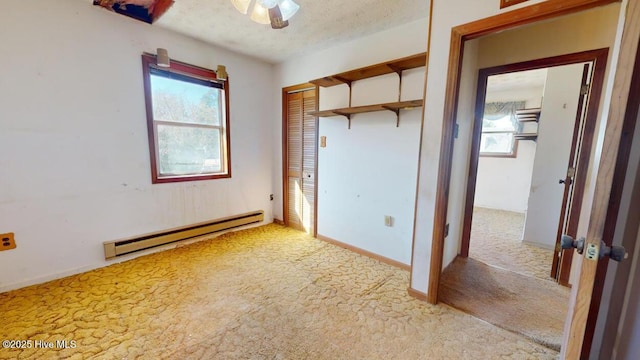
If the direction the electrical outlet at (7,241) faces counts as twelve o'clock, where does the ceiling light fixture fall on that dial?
The ceiling light fixture is roughly at 11 o'clock from the electrical outlet.

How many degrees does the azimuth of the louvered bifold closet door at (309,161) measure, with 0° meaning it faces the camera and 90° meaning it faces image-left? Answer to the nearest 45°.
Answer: approximately 45°

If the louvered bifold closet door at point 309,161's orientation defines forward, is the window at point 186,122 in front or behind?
in front

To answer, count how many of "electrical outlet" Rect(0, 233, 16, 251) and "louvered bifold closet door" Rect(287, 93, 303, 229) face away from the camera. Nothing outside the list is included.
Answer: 0

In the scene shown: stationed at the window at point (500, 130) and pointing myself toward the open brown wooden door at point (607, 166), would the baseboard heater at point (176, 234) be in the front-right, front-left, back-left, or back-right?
front-right

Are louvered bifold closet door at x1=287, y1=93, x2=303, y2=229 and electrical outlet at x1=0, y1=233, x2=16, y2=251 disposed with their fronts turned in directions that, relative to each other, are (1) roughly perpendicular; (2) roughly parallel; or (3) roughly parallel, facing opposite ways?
roughly perpendicular

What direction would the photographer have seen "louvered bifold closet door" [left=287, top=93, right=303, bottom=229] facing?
facing the viewer and to the left of the viewer

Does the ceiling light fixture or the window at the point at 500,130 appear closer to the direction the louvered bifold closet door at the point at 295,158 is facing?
the ceiling light fixture

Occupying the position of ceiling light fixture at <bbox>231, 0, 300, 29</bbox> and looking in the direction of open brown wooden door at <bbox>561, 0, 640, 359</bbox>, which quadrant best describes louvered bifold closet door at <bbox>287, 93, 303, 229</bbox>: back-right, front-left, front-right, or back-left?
back-left

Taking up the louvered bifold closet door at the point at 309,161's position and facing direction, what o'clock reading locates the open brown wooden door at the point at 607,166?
The open brown wooden door is roughly at 10 o'clock from the louvered bifold closet door.

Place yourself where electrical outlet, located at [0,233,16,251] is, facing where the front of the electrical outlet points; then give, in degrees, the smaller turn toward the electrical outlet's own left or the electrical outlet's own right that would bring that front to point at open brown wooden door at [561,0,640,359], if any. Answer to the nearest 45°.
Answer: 0° — it already faces it
